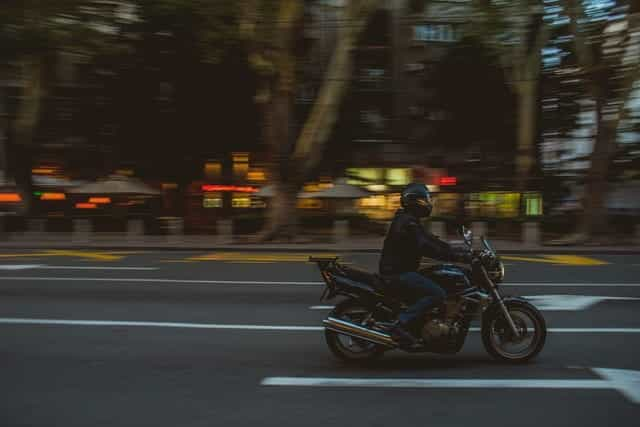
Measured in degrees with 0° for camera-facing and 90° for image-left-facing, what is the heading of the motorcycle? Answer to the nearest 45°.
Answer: approximately 270°

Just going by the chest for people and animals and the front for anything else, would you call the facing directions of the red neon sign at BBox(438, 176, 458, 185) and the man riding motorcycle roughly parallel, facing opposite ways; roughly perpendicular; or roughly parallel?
roughly perpendicular

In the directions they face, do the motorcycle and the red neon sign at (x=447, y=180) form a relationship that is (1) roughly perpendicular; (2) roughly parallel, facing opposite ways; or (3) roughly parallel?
roughly perpendicular

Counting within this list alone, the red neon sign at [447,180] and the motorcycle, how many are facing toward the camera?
1

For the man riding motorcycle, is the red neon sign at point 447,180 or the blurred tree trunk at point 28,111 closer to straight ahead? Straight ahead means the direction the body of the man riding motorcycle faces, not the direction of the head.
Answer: the red neon sign

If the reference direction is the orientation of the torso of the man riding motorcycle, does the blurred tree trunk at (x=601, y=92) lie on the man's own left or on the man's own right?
on the man's own left

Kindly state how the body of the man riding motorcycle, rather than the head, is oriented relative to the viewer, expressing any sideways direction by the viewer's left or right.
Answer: facing to the right of the viewer

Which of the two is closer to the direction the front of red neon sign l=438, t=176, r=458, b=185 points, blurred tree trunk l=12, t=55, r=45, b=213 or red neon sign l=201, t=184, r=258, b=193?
the blurred tree trunk

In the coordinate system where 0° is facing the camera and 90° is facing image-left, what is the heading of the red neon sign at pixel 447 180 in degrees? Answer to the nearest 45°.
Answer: approximately 0°
